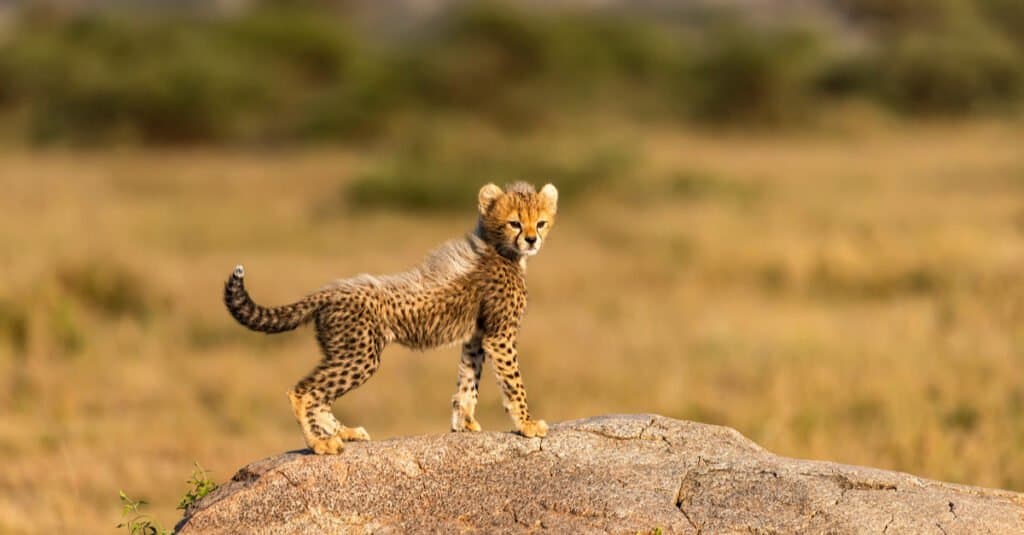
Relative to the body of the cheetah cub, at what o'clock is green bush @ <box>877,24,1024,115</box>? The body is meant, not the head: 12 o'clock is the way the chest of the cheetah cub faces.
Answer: The green bush is roughly at 10 o'clock from the cheetah cub.

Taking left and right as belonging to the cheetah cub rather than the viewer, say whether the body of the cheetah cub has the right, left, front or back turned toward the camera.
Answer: right

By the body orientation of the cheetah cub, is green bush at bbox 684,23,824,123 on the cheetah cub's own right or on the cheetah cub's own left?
on the cheetah cub's own left

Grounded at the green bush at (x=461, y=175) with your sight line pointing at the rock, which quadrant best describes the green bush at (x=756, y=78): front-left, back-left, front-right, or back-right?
back-left

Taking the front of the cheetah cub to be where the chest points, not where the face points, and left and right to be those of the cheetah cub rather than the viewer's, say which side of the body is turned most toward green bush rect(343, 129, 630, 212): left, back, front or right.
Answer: left
